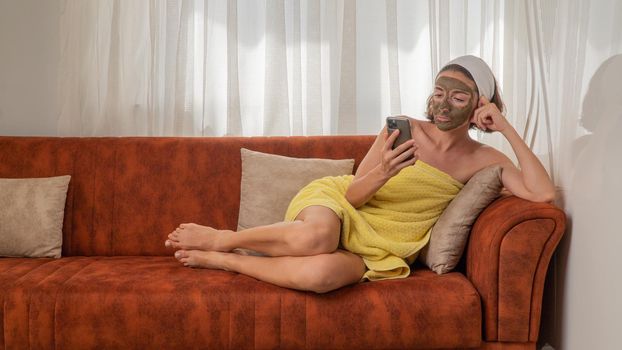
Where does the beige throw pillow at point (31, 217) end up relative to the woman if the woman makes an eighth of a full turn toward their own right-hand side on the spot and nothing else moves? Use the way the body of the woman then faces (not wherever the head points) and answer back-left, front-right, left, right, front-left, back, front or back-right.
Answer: front

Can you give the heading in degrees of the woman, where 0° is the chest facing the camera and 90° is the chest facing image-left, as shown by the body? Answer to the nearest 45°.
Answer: approximately 45°

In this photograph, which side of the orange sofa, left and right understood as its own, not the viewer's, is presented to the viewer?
front
